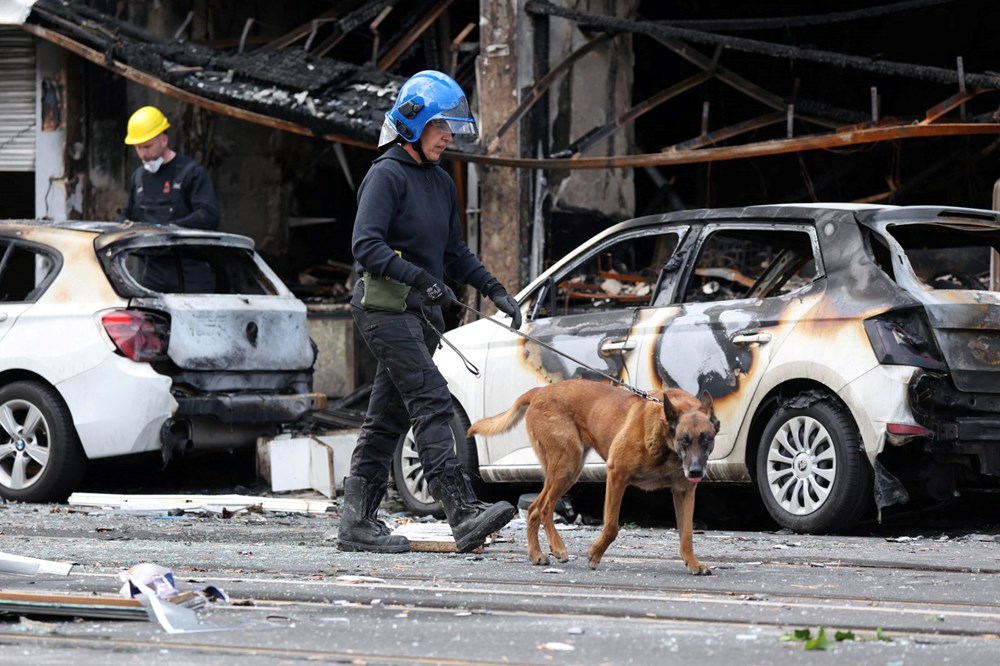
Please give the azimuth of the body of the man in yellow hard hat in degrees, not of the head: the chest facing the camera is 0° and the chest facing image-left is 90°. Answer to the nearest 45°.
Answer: approximately 45°

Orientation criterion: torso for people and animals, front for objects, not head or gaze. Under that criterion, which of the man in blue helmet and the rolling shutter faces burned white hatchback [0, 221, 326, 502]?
the rolling shutter

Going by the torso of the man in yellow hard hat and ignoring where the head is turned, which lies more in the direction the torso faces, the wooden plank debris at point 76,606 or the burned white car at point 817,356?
the wooden plank debris

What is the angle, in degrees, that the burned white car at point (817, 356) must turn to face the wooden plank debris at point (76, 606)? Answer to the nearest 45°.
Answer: approximately 90° to its left

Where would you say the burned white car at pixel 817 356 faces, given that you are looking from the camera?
facing away from the viewer and to the left of the viewer

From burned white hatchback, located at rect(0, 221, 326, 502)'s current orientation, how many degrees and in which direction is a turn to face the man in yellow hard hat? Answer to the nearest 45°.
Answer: approximately 45° to its right

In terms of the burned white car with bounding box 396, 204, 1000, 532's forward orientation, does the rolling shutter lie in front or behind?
in front

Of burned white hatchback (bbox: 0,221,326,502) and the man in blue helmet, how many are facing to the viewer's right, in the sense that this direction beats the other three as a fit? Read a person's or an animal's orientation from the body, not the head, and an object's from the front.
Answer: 1

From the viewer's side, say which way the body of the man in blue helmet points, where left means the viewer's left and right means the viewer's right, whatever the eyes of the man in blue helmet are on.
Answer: facing to the right of the viewer

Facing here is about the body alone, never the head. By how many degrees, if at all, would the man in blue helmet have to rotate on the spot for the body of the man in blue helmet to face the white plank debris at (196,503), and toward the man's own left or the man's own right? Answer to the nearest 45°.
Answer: approximately 135° to the man's own left

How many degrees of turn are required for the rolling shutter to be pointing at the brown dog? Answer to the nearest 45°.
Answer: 0° — it already faces it
